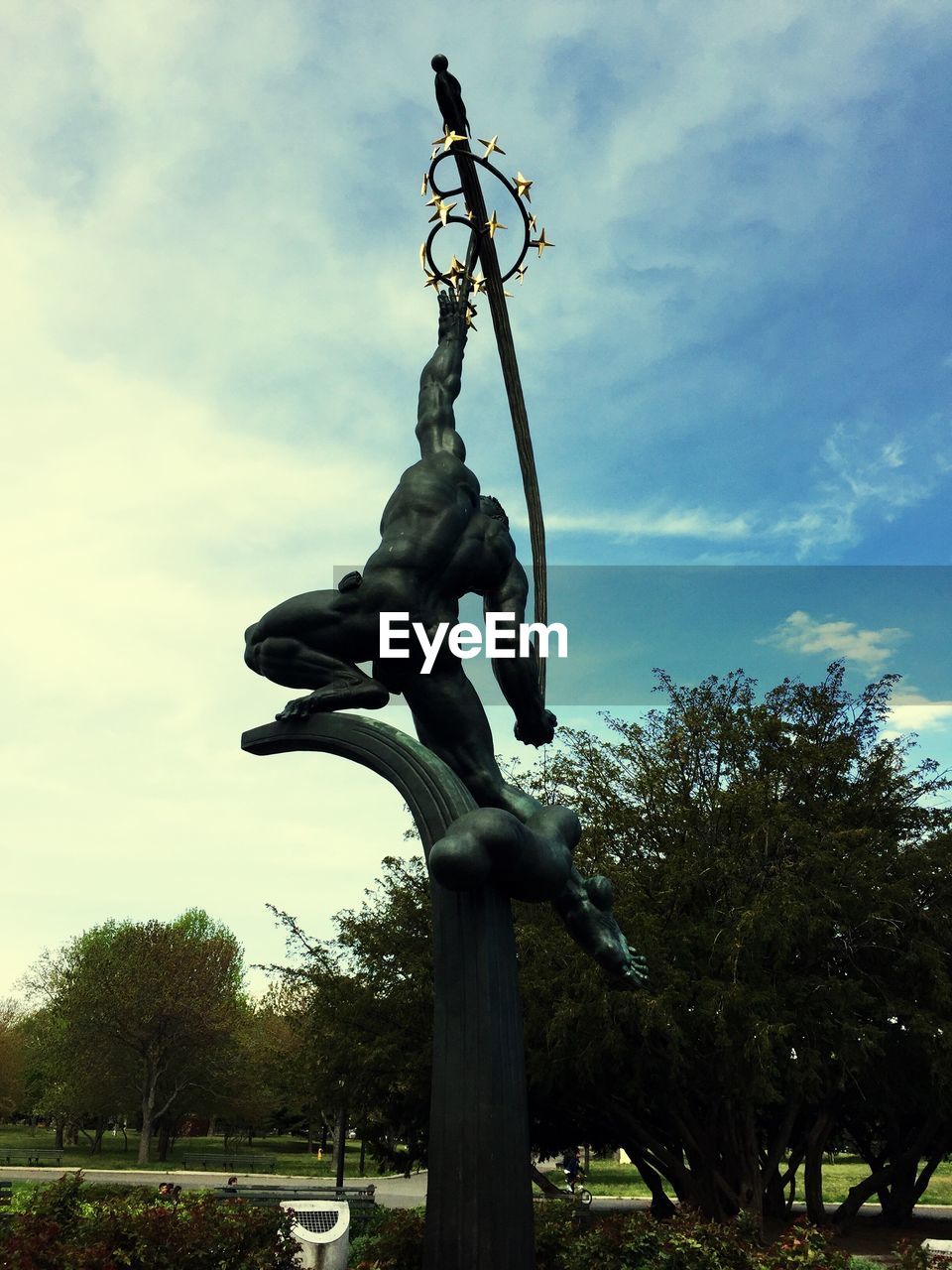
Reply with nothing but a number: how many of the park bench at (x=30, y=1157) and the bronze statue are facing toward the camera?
1

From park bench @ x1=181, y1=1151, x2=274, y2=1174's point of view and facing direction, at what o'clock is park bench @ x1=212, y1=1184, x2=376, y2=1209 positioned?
park bench @ x1=212, y1=1184, x2=376, y2=1209 is roughly at 12 o'clock from park bench @ x1=181, y1=1151, x2=274, y2=1174.

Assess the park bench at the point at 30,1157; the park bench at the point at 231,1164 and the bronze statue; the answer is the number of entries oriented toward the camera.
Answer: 2

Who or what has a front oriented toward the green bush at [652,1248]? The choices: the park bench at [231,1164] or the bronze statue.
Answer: the park bench

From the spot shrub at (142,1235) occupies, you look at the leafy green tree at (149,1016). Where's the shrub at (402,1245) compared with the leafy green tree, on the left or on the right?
right

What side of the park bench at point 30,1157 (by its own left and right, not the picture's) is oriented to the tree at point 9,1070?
back
